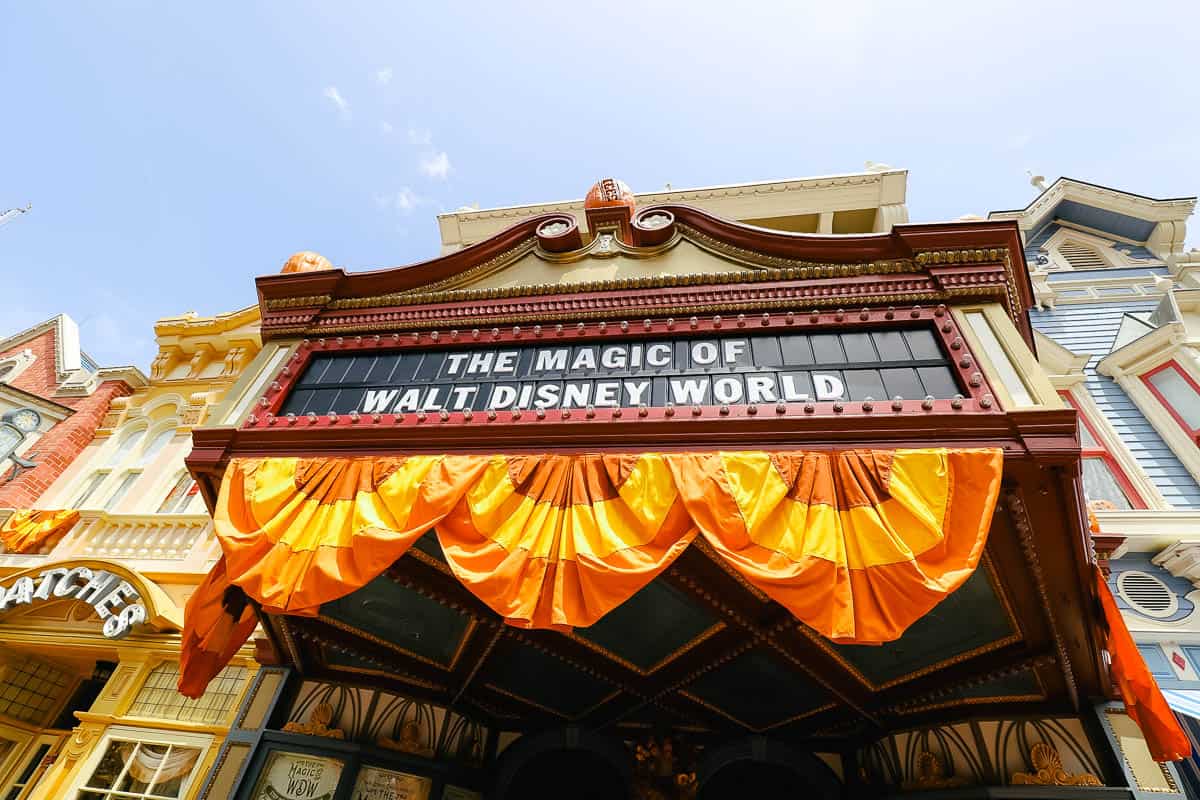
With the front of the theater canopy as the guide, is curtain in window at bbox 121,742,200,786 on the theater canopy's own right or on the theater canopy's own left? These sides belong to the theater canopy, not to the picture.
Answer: on the theater canopy's own right

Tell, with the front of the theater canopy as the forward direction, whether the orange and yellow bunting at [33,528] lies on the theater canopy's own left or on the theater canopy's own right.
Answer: on the theater canopy's own right

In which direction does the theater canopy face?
toward the camera

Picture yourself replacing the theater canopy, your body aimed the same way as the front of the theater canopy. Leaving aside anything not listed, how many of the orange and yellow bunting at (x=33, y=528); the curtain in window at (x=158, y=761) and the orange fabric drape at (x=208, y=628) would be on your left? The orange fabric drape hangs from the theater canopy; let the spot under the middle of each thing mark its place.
0

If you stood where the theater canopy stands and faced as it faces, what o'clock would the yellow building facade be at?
The yellow building facade is roughly at 4 o'clock from the theater canopy.

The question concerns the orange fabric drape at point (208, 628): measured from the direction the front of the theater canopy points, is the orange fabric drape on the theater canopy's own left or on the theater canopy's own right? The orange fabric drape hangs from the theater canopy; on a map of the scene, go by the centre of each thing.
on the theater canopy's own right
